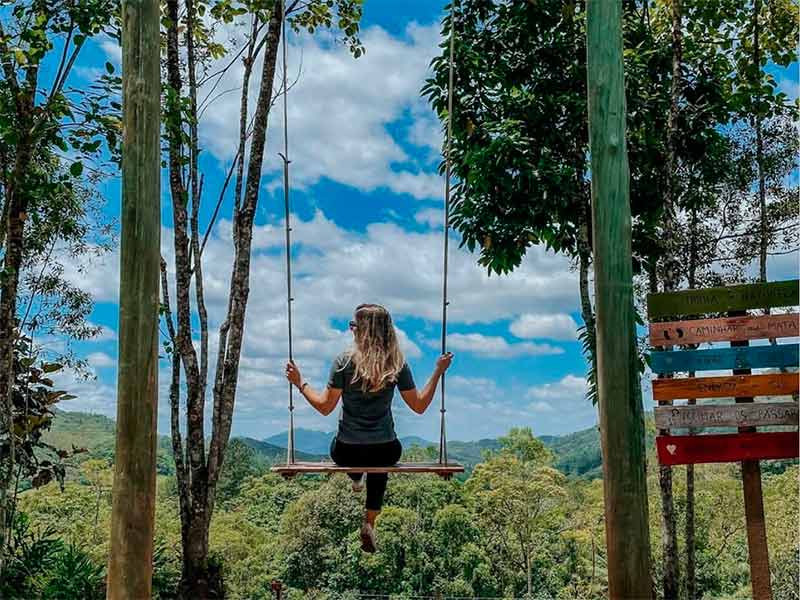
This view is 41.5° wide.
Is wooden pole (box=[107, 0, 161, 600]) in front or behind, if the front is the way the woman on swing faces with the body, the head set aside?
behind

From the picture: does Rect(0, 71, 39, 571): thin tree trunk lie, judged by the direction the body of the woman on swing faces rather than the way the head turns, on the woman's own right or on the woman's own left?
on the woman's own left

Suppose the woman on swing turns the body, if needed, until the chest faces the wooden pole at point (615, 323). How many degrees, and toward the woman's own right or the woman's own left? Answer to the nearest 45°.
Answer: approximately 135° to the woman's own right

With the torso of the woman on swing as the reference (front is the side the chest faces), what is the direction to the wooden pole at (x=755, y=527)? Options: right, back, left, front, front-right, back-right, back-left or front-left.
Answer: right

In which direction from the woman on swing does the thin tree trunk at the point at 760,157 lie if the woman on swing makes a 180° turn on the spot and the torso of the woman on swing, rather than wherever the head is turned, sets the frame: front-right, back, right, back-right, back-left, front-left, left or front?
back-left

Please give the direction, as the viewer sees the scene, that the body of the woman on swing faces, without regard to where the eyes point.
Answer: away from the camera

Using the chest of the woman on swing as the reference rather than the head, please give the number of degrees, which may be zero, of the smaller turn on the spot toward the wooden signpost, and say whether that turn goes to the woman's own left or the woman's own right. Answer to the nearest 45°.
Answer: approximately 90° to the woman's own right

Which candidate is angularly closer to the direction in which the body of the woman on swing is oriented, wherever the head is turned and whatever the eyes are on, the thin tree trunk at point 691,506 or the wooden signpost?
the thin tree trunk

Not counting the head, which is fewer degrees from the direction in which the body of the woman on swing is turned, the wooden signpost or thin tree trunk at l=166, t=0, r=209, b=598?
the thin tree trunk
